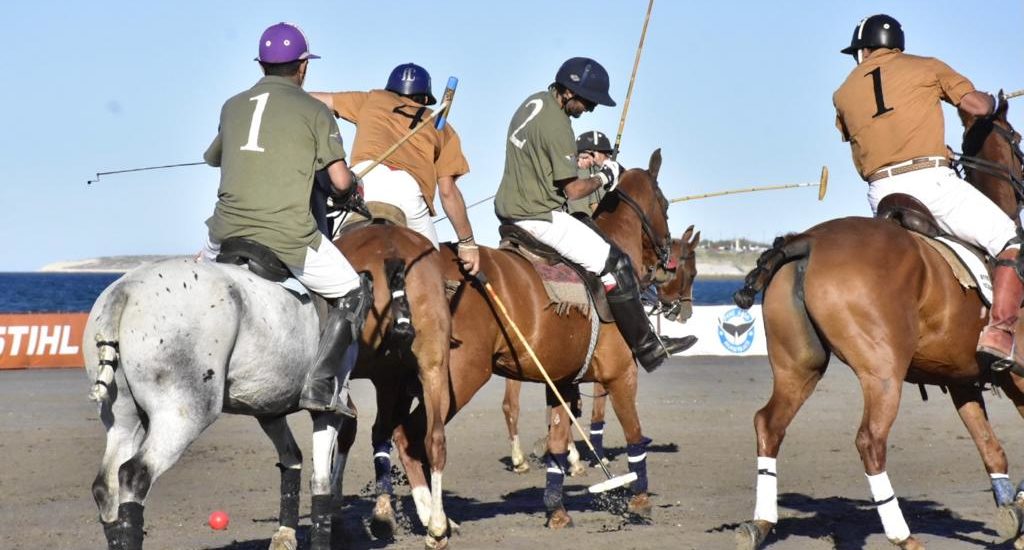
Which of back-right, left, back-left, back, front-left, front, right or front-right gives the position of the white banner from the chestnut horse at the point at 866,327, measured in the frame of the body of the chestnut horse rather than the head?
front-left

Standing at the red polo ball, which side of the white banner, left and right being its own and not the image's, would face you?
front

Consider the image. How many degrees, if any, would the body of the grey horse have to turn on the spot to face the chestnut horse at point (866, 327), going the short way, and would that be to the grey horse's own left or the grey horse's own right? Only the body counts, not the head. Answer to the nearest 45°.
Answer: approximately 45° to the grey horse's own right

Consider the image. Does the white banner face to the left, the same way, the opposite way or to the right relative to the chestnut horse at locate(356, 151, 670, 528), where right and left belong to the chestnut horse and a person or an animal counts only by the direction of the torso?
to the right

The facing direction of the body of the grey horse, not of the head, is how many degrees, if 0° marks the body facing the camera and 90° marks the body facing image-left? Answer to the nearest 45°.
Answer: approximately 225°

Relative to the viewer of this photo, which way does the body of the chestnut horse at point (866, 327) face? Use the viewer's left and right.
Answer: facing away from the viewer and to the right of the viewer

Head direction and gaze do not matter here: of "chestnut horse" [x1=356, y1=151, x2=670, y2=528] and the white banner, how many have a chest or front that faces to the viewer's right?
1

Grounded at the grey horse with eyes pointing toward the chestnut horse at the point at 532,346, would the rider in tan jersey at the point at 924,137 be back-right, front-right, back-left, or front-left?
front-right

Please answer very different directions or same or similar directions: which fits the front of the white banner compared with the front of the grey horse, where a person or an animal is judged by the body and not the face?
very different directions

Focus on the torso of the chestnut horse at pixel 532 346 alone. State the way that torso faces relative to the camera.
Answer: to the viewer's right

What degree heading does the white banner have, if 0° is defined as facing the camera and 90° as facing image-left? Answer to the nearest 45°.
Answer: approximately 0°

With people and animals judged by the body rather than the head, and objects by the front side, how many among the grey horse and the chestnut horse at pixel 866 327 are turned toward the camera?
0
